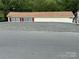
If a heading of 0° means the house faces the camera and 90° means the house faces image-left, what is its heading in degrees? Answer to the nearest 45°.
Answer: approximately 0°
